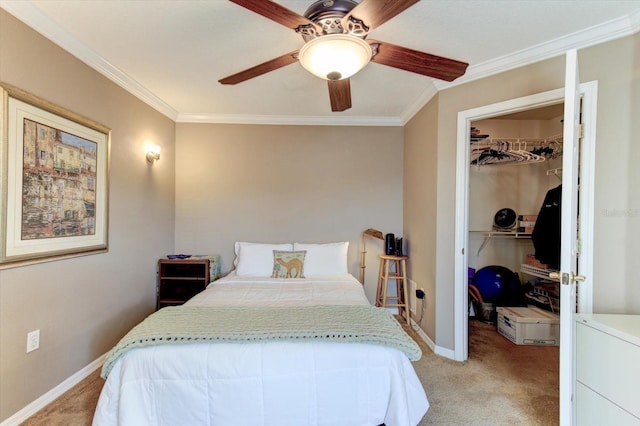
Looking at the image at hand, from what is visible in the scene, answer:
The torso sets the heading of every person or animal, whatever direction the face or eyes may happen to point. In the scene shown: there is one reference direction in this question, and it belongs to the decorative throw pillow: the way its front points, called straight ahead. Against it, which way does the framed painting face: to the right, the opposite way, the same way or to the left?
to the left

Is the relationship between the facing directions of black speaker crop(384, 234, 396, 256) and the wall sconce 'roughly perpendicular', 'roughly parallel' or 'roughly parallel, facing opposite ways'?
roughly perpendicular

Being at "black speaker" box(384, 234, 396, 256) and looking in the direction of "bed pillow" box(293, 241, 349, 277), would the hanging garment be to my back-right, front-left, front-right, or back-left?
back-left

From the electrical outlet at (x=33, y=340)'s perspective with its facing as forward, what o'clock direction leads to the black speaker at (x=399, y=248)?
The black speaker is roughly at 11 o'clock from the electrical outlet.

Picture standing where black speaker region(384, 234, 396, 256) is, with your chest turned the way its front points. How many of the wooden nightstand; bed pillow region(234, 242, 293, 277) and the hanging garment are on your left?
1

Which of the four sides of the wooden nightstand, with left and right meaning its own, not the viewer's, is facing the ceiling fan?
front

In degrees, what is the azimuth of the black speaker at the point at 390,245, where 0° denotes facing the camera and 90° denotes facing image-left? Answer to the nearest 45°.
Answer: approximately 0°
